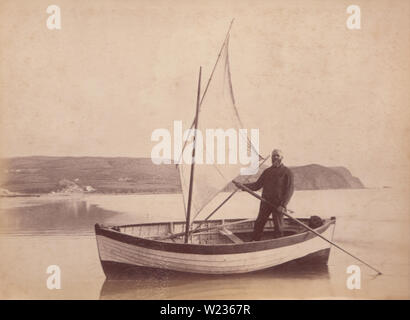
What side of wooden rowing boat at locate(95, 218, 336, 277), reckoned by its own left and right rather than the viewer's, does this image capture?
left

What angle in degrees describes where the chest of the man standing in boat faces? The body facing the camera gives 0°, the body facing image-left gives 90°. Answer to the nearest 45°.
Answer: approximately 45°
